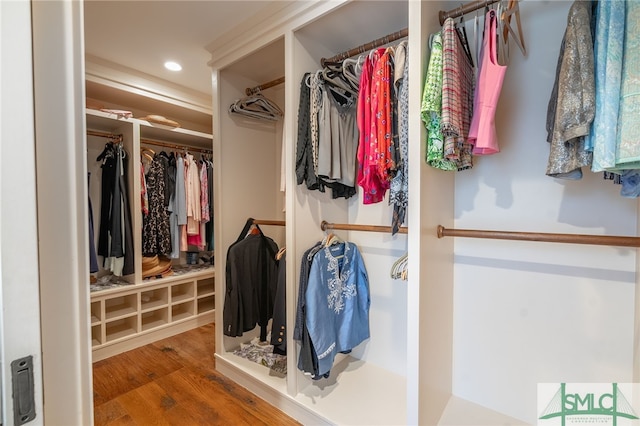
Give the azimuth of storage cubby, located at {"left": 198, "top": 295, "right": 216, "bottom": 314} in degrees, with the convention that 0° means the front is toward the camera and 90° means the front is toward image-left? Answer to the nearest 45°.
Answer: approximately 315°

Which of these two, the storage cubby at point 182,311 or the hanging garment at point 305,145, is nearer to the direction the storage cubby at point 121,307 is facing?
the hanging garment
